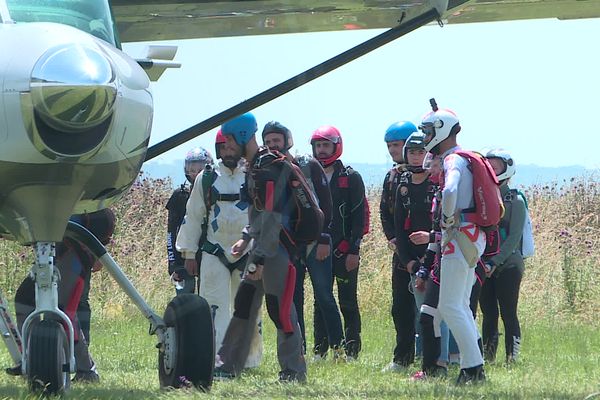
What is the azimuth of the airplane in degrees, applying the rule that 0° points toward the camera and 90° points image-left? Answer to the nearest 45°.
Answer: approximately 0°
